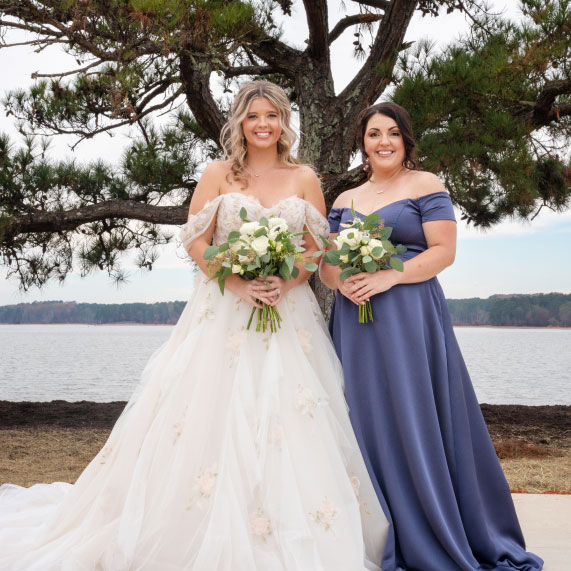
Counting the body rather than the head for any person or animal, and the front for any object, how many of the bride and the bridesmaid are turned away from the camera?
0

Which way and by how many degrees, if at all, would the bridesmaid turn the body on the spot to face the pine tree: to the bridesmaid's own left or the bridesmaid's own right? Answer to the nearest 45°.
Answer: approximately 90° to the bridesmaid's own right

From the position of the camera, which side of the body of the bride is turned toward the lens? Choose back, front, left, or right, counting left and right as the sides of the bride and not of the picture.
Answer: front

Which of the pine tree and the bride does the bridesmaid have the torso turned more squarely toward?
the bride

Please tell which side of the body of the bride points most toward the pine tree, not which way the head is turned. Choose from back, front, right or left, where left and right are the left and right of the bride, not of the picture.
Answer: back

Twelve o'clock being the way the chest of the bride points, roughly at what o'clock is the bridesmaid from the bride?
The bridesmaid is roughly at 9 o'clock from the bride.

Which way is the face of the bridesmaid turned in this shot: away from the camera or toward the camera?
toward the camera

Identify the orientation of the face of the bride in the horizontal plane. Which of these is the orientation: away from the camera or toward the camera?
toward the camera
